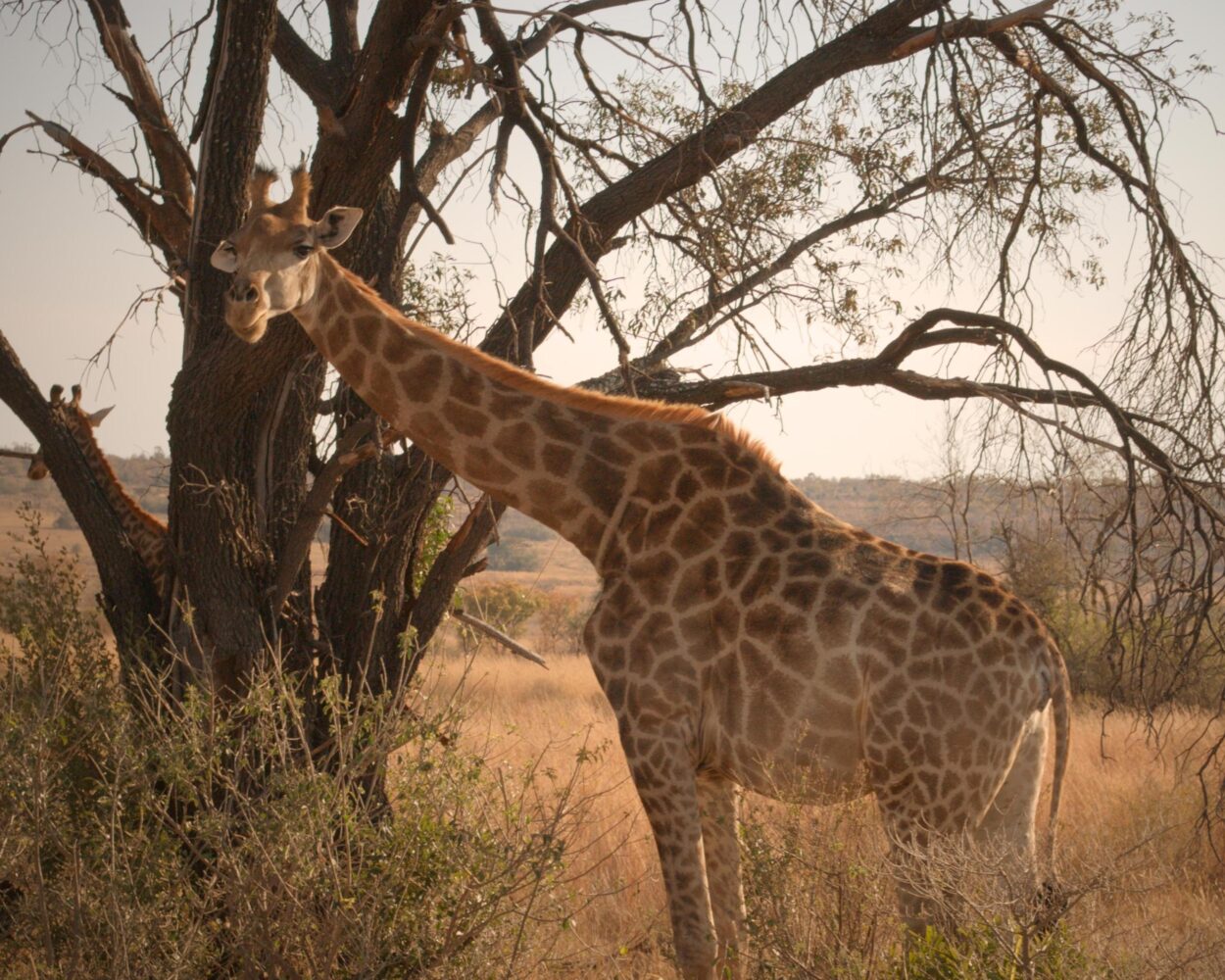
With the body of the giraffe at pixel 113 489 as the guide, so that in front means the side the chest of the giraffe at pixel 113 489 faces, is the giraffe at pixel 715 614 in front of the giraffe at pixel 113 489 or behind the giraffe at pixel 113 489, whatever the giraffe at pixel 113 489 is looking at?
behind

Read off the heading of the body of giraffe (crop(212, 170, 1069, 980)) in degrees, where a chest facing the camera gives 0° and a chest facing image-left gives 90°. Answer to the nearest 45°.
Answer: approximately 90°

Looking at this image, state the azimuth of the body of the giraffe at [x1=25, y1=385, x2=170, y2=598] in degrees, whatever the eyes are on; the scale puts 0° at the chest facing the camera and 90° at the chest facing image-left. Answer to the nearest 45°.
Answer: approximately 90°

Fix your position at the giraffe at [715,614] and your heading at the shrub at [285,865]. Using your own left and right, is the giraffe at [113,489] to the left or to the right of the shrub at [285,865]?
right

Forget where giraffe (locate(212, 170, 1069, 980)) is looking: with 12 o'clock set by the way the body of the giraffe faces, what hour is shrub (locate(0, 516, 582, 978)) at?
The shrub is roughly at 11 o'clock from the giraffe.

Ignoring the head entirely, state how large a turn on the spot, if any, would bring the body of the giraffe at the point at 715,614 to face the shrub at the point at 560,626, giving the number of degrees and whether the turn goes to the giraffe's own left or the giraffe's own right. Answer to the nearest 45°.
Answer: approximately 90° to the giraffe's own right

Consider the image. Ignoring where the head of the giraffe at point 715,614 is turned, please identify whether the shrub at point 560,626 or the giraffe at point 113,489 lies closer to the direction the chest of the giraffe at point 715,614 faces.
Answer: the giraffe

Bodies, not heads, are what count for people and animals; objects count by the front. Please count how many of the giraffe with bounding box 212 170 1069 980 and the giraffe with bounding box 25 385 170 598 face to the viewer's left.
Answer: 2
